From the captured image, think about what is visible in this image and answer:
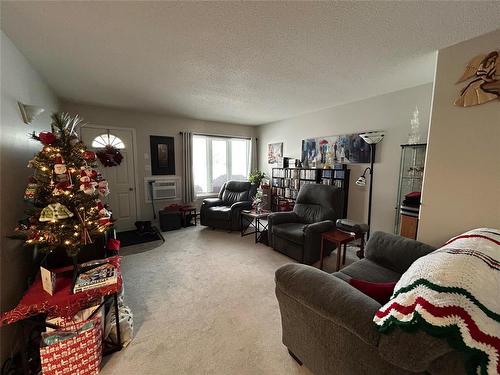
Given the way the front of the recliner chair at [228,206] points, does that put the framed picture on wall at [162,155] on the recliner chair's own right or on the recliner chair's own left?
on the recliner chair's own right

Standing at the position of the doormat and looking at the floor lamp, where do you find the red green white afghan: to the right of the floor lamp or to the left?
right

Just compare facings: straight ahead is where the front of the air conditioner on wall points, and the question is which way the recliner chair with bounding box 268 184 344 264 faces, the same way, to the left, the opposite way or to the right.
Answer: to the right

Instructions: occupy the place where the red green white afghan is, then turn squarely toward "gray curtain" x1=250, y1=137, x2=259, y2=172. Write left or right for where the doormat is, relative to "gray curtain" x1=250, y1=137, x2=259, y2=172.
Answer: left

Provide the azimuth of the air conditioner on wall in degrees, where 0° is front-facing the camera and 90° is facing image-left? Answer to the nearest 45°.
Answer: approximately 0°

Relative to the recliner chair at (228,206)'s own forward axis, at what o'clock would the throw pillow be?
The throw pillow is roughly at 10 o'clock from the recliner chair.

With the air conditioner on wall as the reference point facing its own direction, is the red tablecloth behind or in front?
in front

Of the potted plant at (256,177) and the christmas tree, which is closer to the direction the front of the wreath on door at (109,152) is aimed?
the christmas tree

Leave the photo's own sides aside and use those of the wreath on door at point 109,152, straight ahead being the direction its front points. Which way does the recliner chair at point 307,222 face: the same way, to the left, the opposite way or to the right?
to the right

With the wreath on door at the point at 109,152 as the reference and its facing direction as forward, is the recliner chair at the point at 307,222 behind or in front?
in front

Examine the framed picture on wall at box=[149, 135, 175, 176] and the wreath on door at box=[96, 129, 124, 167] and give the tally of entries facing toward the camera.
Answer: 2

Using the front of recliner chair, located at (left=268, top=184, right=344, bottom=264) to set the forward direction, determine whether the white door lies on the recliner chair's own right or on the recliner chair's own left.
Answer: on the recliner chair's own right

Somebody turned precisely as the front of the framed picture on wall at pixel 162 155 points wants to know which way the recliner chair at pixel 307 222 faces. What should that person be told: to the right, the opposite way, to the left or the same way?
to the right

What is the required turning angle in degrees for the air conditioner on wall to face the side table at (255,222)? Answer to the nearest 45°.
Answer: approximately 45° to its left

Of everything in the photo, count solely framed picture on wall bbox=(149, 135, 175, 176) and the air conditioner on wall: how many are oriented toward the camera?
2

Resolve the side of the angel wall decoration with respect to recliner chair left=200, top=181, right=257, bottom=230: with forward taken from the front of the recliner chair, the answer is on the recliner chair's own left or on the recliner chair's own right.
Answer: on the recliner chair's own left

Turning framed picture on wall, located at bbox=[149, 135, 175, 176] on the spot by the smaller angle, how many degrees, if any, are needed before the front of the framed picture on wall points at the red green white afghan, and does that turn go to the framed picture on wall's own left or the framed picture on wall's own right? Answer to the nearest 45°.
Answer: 0° — it already faces it
